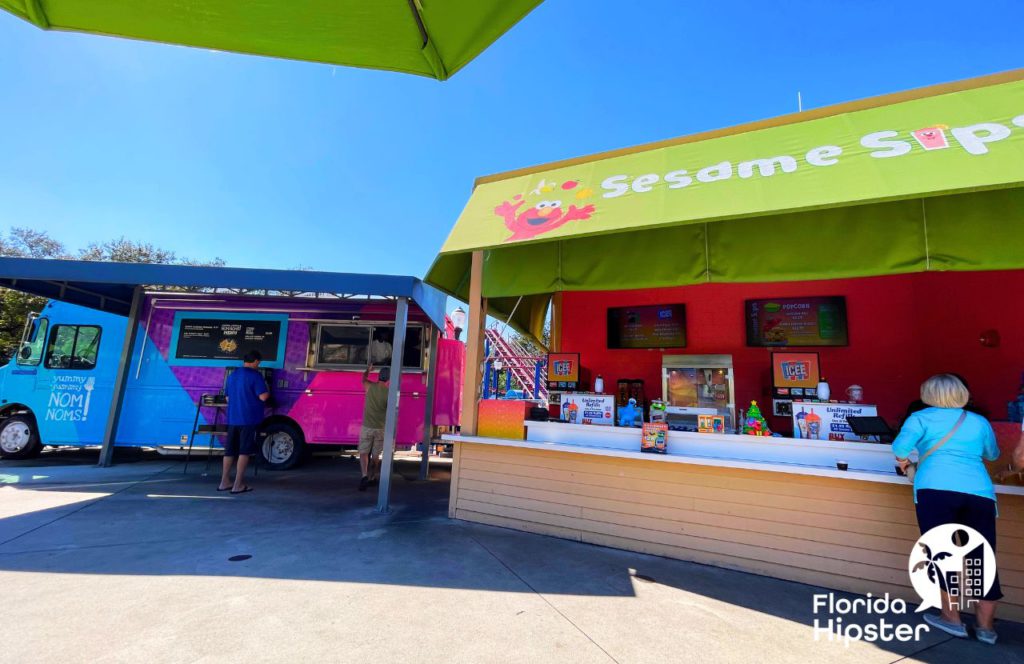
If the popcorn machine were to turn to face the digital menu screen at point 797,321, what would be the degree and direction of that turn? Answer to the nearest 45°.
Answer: approximately 135° to its left

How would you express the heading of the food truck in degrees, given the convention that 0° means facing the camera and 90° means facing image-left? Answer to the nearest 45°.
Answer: approximately 90°

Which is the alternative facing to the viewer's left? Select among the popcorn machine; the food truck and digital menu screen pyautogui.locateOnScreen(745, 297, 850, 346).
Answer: the food truck

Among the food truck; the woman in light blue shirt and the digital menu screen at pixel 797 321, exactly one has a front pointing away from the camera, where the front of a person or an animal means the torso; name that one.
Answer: the woman in light blue shirt

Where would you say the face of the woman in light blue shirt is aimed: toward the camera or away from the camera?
away from the camera

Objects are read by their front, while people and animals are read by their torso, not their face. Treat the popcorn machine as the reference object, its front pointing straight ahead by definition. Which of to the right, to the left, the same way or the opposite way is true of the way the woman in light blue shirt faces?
the opposite way

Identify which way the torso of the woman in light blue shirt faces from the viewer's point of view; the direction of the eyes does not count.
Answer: away from the camera

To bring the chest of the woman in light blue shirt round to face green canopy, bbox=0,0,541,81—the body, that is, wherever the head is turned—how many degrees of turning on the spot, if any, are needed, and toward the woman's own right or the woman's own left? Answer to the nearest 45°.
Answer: approximately 135° to the woman's own left

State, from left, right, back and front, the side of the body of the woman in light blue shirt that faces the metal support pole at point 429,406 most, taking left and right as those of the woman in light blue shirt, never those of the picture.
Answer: left
